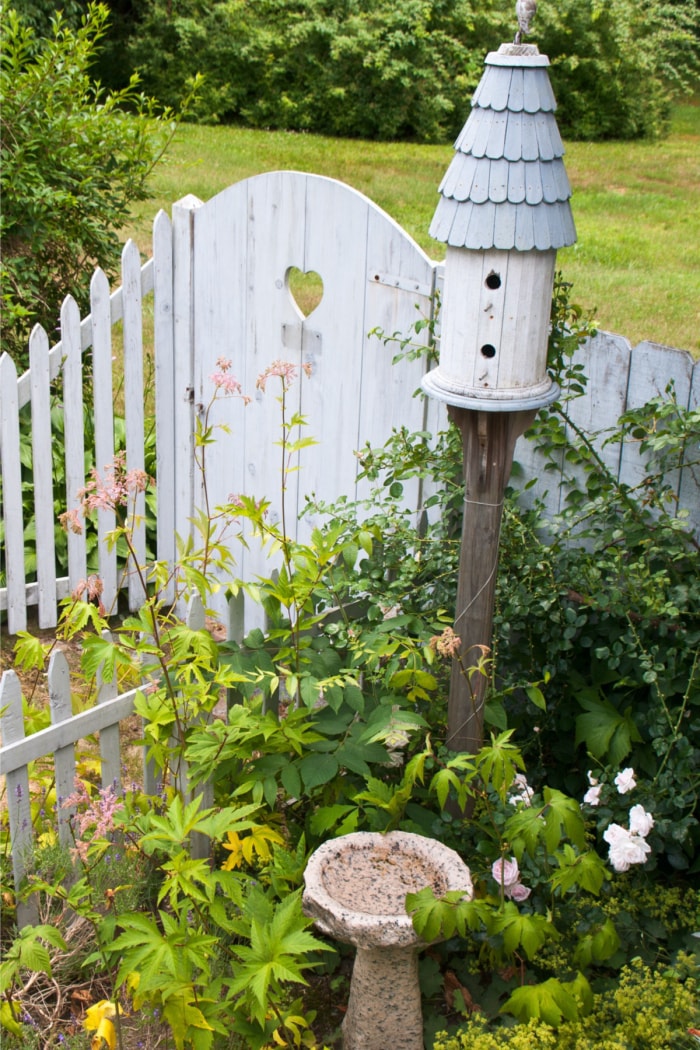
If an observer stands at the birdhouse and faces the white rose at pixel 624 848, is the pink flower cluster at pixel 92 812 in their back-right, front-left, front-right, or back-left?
back-right

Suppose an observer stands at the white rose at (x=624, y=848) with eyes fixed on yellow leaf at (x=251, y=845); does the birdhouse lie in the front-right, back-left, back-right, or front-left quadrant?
front-right

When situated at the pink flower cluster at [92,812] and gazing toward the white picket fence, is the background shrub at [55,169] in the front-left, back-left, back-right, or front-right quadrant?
front-left

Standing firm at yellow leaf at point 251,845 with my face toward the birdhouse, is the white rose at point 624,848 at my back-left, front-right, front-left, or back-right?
front-right

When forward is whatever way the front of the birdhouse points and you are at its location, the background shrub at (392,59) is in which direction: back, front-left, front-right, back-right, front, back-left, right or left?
back

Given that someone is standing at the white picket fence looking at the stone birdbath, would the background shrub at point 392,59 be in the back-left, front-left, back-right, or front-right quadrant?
back-left

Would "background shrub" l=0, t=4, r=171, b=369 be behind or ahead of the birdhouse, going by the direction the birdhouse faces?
behind

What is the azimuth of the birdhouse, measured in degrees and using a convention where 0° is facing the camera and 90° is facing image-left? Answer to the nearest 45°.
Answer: approximately 0°
